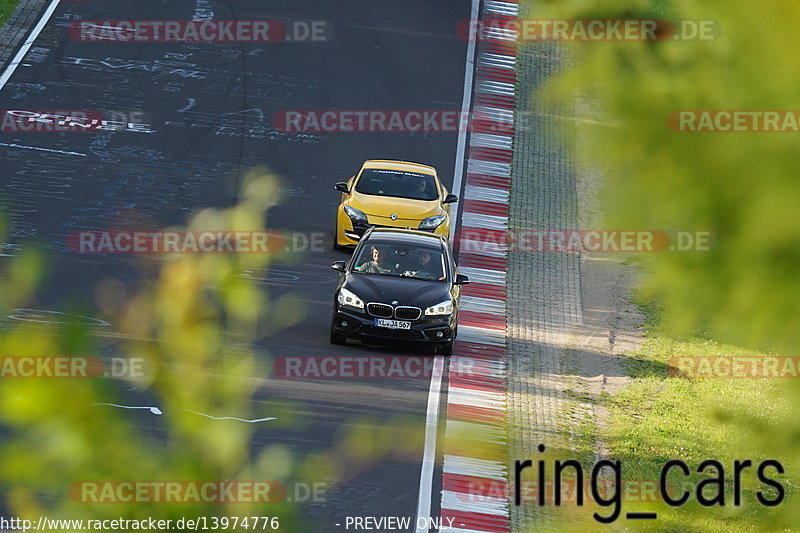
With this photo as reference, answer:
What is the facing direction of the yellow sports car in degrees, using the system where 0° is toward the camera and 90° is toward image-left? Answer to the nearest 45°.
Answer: approximately 0°

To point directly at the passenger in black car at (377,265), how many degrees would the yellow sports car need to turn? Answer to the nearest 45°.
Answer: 0° — it already faces them
